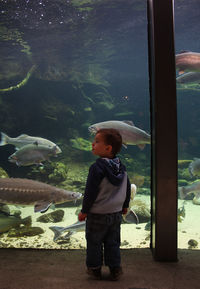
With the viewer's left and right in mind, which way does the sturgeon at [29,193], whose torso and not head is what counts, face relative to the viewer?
facing to the right of the viewer

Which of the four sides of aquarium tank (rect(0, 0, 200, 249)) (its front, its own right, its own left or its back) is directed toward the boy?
front

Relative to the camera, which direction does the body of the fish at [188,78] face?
to the viewer's left

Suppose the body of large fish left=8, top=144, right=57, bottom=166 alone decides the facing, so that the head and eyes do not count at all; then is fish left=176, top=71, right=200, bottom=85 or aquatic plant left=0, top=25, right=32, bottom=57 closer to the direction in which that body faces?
the aquatic plant

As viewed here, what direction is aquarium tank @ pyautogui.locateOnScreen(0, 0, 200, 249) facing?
toward the camera

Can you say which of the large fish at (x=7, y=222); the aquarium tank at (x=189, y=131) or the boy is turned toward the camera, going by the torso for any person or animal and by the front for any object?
the aquarium tank

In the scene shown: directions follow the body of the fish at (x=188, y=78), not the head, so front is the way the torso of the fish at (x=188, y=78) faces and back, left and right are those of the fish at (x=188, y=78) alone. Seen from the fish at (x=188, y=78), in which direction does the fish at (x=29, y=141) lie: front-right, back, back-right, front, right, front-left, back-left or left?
front

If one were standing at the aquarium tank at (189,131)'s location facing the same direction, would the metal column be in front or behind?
in front

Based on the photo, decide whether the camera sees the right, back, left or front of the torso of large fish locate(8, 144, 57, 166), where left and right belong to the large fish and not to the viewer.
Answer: left
